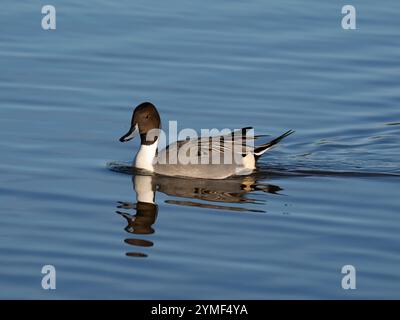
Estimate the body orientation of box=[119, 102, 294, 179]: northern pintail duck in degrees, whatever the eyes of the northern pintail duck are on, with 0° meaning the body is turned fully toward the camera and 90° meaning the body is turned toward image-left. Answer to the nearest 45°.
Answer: approximately 90°
